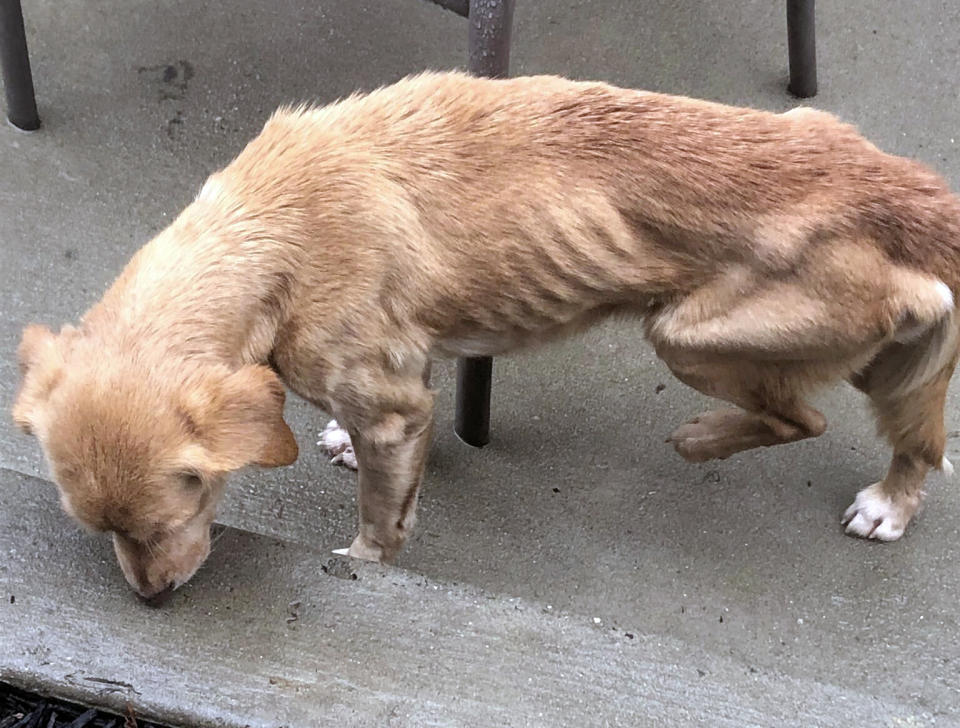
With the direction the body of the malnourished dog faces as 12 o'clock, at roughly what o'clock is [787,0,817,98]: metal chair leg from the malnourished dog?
The metal chair leg is roughly at 4 o'clock from the malnourished dog.

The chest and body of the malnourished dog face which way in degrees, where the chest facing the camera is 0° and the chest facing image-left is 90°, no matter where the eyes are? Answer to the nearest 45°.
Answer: approximately 90°
